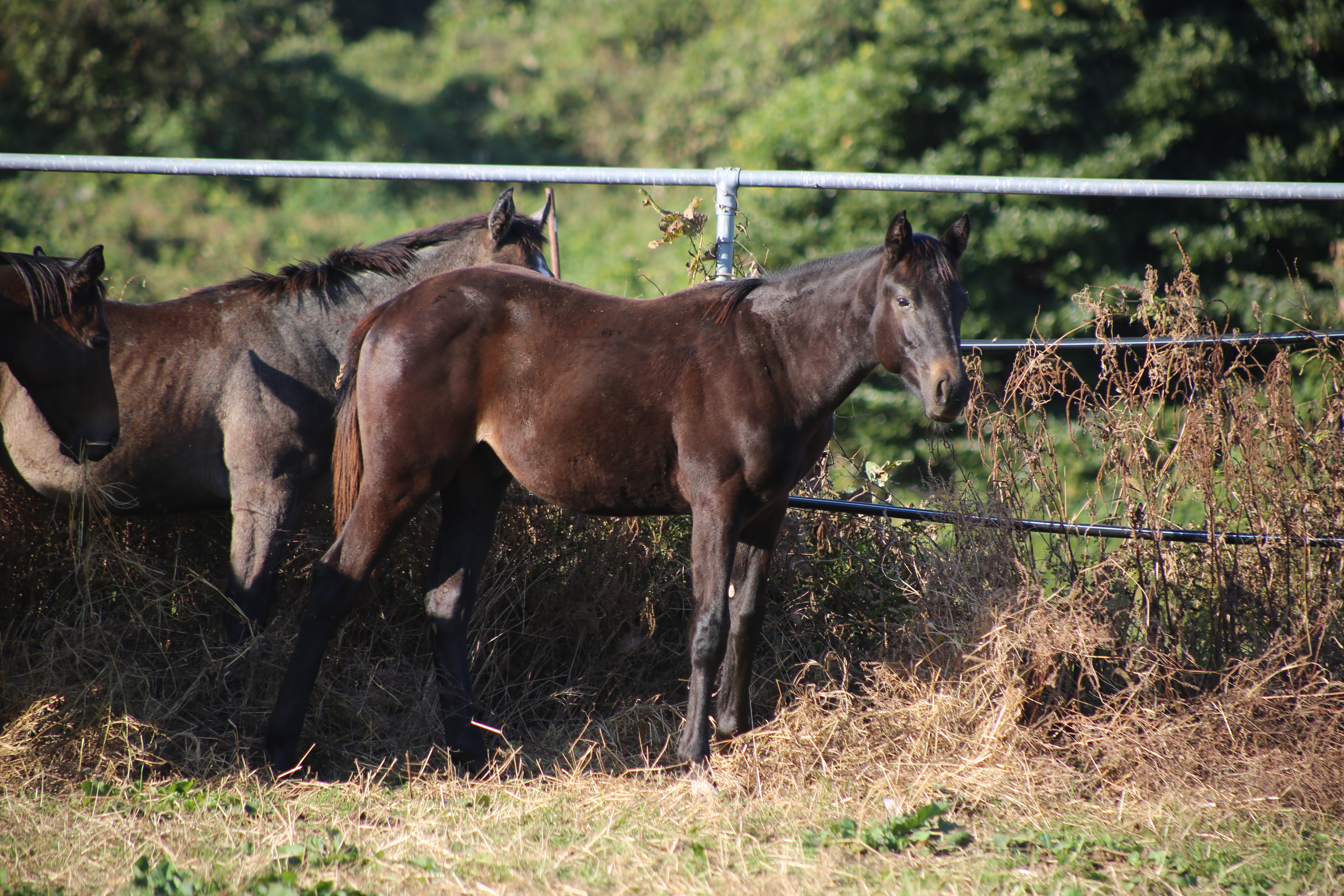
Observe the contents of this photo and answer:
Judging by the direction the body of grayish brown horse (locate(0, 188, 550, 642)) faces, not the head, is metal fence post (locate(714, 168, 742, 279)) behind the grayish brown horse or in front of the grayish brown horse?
in front

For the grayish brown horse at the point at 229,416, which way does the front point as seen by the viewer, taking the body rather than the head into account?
to the viewer's right

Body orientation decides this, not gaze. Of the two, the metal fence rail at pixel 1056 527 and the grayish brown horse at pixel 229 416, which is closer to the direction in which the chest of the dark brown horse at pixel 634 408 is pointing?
the metal fence rail

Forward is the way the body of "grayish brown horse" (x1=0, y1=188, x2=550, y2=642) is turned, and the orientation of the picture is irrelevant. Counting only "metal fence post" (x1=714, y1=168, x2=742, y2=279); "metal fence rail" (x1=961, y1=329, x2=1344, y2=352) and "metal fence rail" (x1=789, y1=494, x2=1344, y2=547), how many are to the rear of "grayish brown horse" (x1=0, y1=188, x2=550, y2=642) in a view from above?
0

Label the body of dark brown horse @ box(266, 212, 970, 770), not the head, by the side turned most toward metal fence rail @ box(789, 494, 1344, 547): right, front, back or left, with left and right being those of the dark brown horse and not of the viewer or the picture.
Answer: front

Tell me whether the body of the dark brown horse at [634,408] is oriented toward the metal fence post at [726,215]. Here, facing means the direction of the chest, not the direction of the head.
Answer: no

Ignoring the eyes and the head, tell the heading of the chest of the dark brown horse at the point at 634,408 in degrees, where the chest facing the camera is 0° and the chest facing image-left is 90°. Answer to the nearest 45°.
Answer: approximately 270°

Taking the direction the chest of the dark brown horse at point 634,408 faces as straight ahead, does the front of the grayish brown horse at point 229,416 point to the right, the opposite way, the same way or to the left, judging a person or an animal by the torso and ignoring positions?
the same way

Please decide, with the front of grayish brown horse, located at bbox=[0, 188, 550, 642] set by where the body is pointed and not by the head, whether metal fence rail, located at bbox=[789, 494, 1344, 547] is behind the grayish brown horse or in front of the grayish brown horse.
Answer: in front

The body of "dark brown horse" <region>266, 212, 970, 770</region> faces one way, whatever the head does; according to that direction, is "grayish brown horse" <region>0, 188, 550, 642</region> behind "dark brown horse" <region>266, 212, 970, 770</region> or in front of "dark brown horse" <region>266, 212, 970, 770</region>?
behind

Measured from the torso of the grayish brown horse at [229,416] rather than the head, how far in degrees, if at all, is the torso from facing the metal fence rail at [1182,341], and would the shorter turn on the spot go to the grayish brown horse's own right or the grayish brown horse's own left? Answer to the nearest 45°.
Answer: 0° — it already faces it

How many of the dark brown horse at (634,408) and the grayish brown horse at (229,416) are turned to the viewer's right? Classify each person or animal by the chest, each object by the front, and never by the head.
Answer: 2
